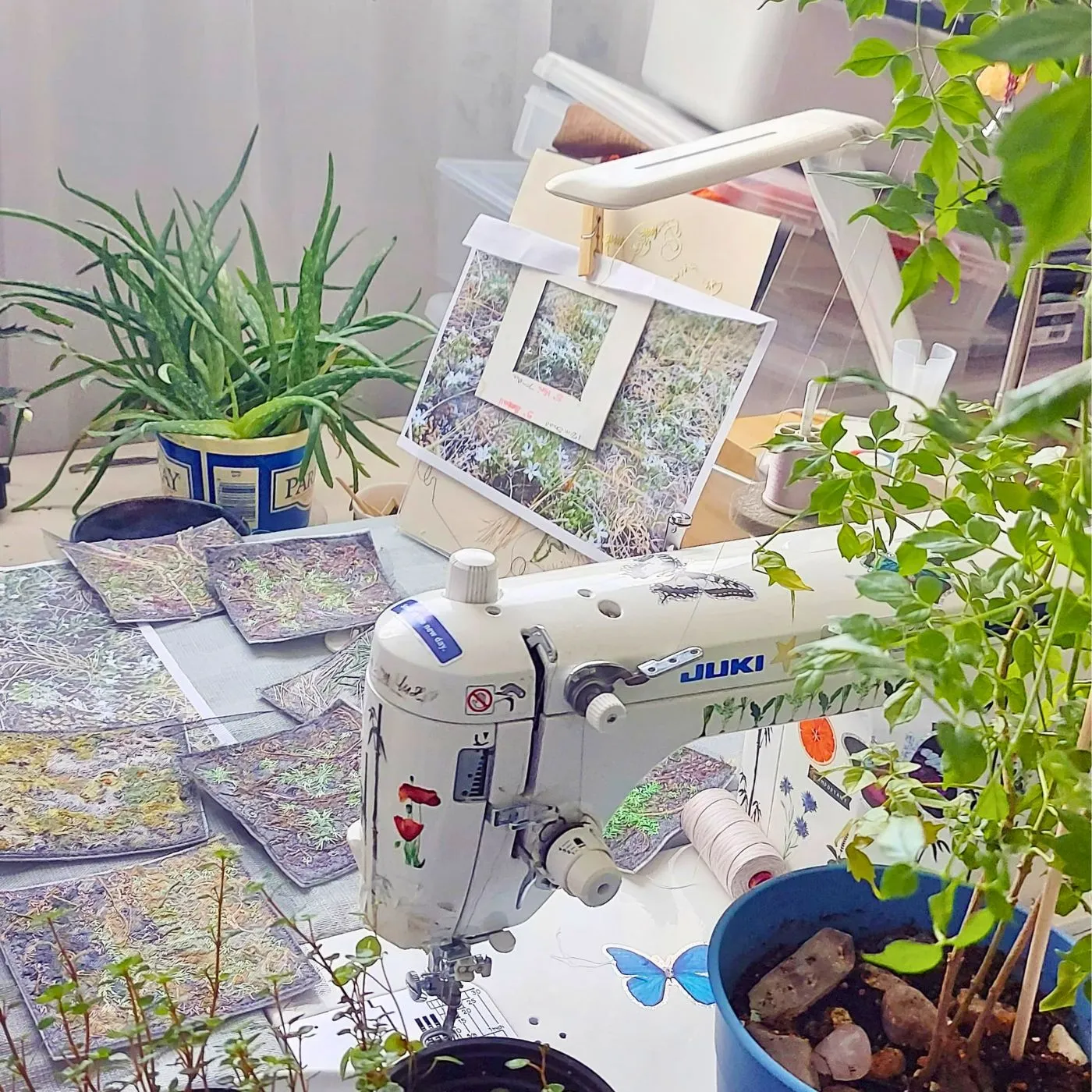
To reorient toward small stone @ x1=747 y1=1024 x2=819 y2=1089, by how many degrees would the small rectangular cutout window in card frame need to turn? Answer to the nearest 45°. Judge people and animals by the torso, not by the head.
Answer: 0° — it already faces it

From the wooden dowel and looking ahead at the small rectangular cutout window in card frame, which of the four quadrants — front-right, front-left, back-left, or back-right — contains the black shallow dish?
front-left

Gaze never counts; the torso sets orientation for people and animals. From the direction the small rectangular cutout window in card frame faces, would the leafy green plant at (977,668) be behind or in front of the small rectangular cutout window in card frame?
in front

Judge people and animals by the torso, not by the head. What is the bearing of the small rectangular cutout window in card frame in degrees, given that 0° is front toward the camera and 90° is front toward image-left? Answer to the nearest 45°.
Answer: approximately 0°

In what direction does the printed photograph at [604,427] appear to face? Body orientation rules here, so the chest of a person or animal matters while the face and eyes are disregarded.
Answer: toward the camera

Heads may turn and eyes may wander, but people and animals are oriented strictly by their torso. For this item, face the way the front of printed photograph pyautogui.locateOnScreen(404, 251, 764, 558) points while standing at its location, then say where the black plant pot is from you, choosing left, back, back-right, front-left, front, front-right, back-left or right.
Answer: front

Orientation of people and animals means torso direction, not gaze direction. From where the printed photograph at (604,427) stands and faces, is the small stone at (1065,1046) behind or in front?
in front

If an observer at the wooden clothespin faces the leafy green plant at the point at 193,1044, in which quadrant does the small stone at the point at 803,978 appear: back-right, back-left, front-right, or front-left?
front-left

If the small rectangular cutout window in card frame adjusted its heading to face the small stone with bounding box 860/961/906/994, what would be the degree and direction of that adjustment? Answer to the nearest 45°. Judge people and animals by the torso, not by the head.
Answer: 0° — it already faces it

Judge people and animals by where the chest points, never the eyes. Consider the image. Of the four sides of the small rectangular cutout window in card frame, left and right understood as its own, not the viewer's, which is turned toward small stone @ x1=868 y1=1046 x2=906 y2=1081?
front
